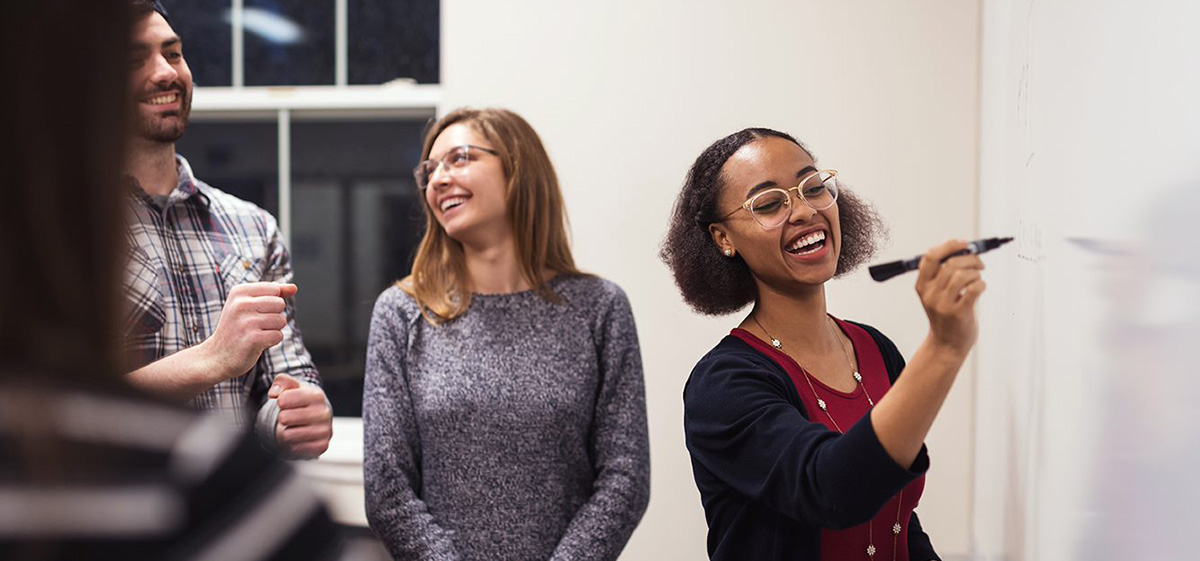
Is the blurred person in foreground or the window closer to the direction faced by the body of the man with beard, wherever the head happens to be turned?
the blurred person in foreground

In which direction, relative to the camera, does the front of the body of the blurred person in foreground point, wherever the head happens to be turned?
away from the camera

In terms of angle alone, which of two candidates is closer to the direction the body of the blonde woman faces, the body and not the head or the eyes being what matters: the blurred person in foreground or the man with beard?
the blurred person in foreground

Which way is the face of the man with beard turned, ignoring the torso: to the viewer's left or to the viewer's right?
to the viewer's right

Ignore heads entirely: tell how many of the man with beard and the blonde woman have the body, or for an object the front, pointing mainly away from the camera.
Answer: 0

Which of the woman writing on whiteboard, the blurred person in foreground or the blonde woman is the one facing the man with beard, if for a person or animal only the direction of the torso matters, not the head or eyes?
the blurred person in foreground

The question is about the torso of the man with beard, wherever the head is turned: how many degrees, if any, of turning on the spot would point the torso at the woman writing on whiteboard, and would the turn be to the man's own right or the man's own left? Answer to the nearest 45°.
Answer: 0° — they already face them

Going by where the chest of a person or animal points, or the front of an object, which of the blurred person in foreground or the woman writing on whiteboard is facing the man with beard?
the blurred person in foreground

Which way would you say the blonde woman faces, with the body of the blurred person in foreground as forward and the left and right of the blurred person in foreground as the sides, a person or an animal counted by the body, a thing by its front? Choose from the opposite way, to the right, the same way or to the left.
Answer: the opposite way

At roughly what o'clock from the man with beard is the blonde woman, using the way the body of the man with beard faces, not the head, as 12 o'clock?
The blonde woman is roughly at 11 o'clock from the man with beard.

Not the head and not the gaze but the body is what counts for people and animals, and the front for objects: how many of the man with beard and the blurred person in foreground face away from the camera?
1

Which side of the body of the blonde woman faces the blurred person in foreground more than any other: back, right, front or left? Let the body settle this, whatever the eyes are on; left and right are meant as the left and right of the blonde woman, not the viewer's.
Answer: front

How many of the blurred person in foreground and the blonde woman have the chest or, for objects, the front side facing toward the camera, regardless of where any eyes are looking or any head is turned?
1
